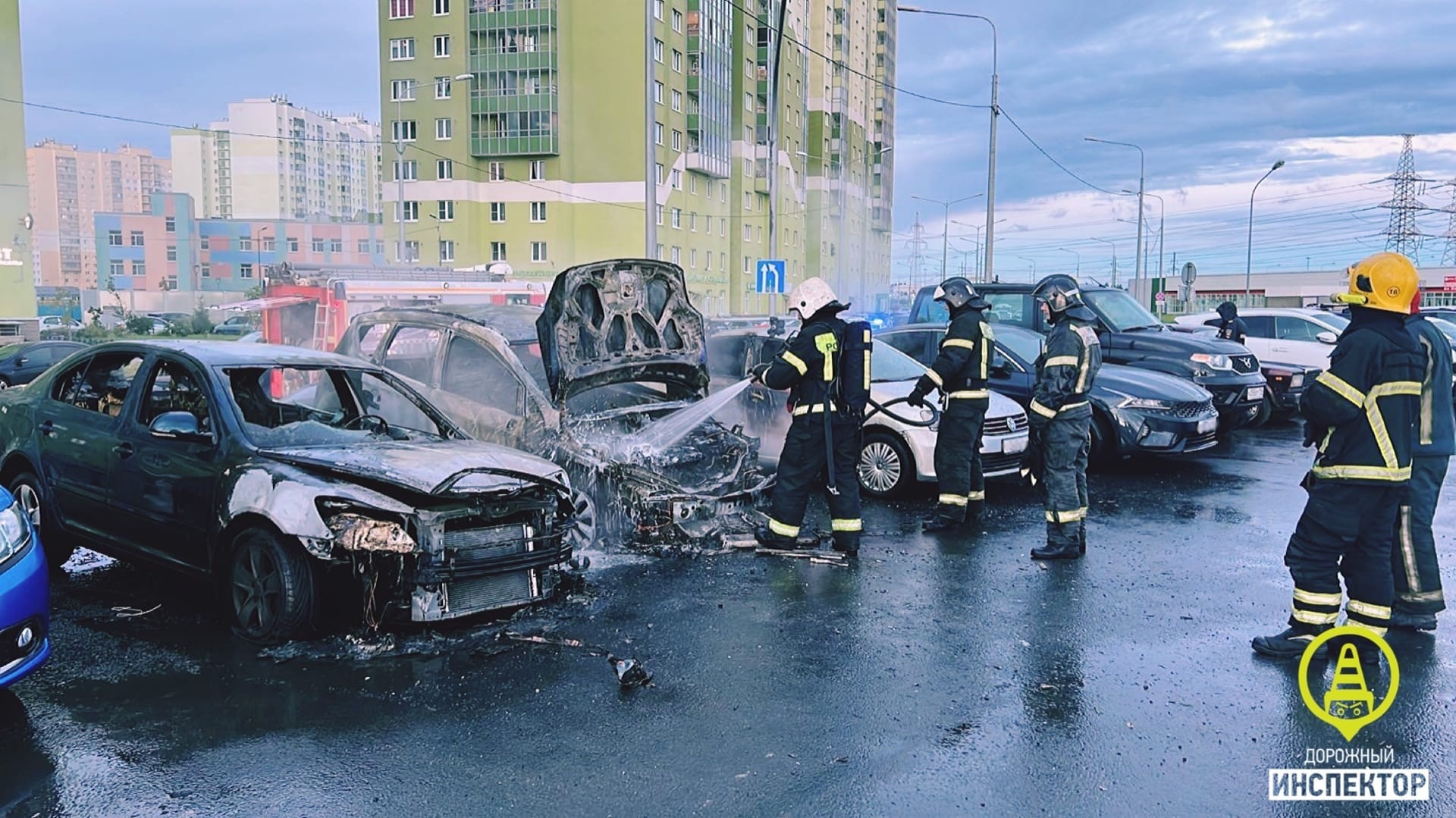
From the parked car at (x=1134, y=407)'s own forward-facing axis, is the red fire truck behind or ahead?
behind

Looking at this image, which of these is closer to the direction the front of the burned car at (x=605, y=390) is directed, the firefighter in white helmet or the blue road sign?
the firefighter in white helmet

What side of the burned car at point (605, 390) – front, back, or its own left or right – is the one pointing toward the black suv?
left

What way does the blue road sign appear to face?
toward the camera

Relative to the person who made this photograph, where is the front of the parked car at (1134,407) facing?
facing the viewer and to the right of the viewer

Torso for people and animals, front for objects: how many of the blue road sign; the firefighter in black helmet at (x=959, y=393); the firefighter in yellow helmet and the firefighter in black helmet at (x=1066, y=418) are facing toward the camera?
1

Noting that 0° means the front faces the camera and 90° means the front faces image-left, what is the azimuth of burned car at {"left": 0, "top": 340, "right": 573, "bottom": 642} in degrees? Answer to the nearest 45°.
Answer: approximately 315°

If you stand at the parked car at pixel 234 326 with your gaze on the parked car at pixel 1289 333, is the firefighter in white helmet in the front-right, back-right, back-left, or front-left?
front-right

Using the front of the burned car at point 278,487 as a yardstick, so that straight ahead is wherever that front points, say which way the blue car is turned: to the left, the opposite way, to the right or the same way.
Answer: the same way

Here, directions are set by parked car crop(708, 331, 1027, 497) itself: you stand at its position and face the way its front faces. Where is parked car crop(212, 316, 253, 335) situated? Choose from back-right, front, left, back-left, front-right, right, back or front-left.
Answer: back

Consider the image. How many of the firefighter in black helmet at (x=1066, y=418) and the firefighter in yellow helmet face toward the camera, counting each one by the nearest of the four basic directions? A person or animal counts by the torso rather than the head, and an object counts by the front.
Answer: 0

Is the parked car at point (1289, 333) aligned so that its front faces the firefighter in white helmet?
no

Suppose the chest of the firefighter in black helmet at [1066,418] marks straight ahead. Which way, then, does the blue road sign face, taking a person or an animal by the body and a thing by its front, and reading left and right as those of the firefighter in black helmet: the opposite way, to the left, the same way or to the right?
to the left

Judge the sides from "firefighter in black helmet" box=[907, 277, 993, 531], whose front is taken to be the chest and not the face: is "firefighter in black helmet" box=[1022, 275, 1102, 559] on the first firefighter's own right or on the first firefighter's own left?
on the first firefighter's own left

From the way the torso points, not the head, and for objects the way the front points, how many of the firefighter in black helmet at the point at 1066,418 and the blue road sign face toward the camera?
1

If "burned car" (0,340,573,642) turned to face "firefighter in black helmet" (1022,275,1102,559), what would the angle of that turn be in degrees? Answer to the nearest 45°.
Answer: approximately 45° to its left

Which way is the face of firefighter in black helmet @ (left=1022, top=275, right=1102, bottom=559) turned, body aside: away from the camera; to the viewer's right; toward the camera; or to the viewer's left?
to the viewer's left
